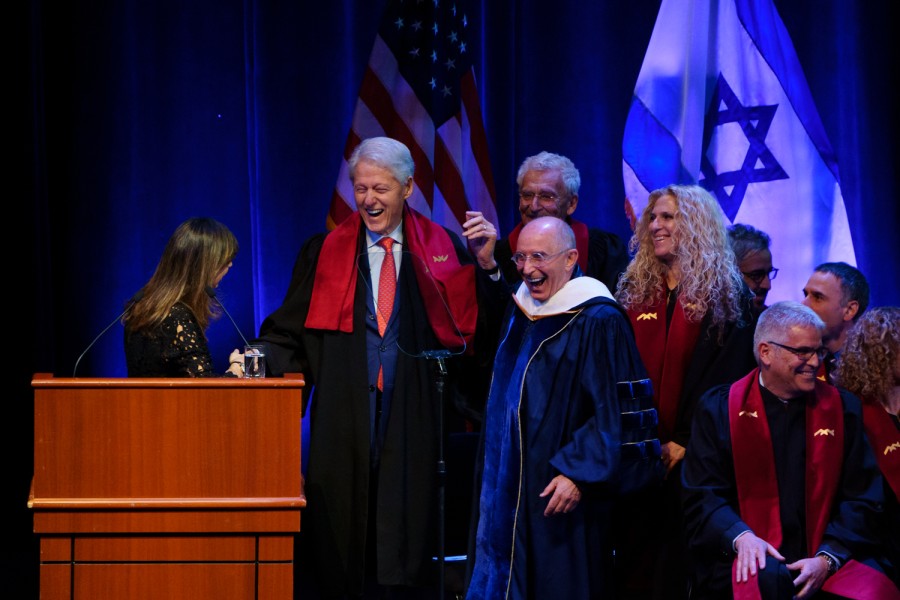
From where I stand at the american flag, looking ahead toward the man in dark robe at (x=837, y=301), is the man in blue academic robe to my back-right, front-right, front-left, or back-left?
front-right

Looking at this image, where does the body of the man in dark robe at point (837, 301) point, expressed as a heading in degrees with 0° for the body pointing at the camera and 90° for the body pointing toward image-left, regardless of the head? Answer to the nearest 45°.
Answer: approximately 45°

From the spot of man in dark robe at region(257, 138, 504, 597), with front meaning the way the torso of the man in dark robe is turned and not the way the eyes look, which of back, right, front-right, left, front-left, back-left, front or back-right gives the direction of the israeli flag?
back-left

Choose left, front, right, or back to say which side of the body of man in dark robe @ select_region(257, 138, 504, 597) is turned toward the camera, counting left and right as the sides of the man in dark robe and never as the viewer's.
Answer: front

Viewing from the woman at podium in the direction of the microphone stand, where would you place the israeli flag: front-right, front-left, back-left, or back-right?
front-left

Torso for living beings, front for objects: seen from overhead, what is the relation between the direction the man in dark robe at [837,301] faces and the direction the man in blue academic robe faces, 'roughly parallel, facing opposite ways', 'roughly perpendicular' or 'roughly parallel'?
roughly parallel

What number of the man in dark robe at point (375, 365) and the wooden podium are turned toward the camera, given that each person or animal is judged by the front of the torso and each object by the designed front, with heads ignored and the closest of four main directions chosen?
2

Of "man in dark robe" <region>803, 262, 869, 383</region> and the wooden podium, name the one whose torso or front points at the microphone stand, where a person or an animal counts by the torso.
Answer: the man in dark robe

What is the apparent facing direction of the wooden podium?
toward the camera

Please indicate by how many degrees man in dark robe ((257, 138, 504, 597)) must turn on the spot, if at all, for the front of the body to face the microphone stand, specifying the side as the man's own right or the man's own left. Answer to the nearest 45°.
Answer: approximately 45° to the man's own left

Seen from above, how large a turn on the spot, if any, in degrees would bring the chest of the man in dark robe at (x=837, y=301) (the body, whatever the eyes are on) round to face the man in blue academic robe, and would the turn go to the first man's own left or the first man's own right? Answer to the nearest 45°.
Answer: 0° — they already face them

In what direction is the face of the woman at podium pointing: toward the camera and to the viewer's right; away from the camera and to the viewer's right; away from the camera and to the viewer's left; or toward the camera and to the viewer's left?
away from the camera and to the viewer's right

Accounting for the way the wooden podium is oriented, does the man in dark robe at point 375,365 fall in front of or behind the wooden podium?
behind
